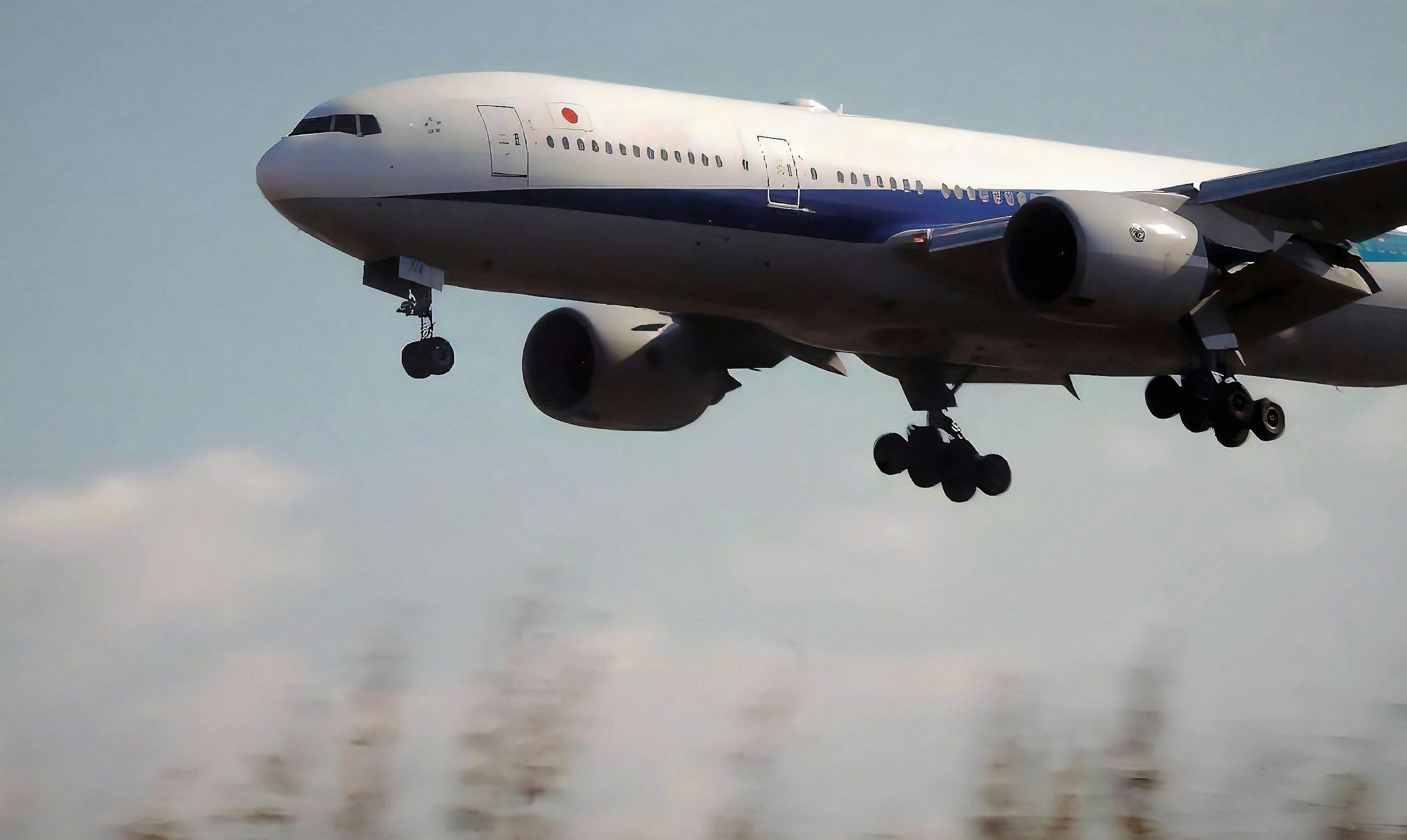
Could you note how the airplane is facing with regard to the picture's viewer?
facing the viewer and to the left of the viewer
